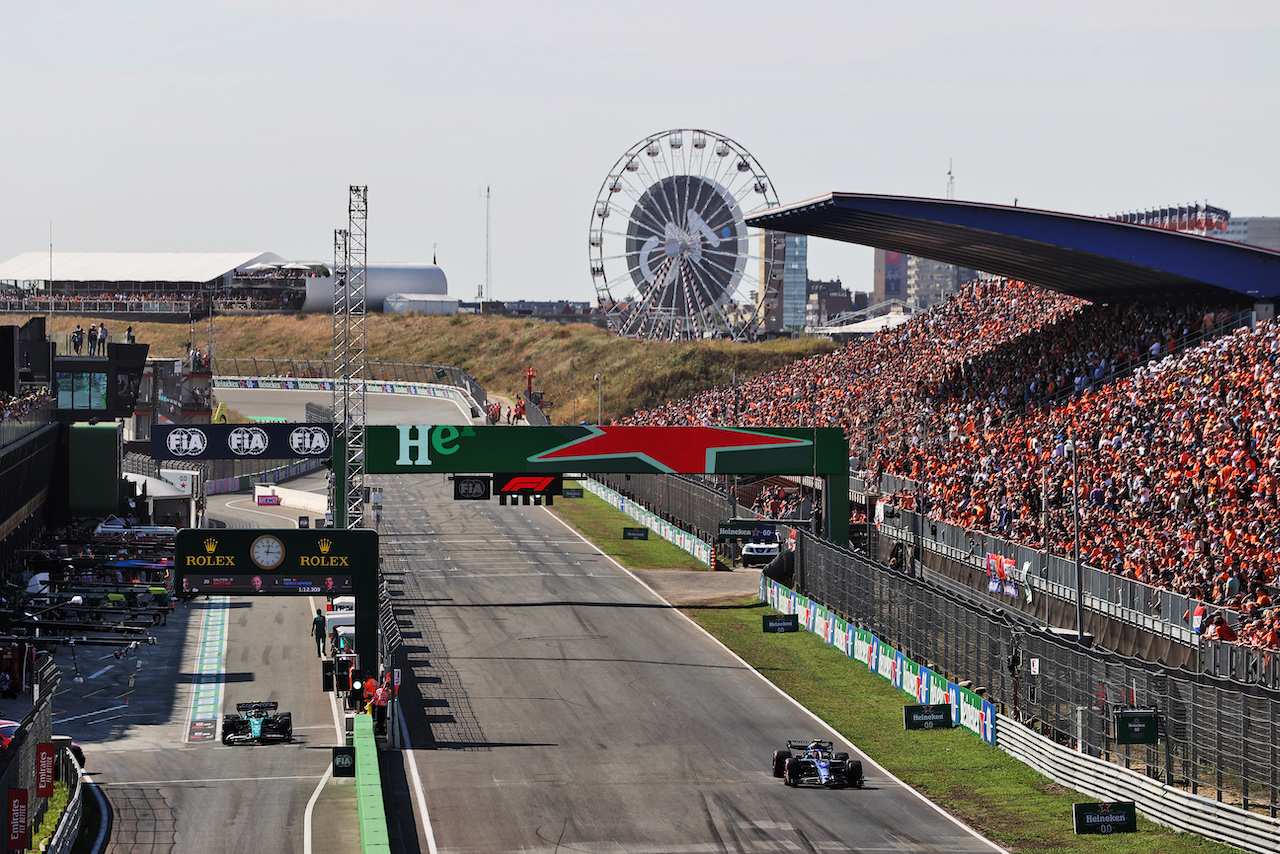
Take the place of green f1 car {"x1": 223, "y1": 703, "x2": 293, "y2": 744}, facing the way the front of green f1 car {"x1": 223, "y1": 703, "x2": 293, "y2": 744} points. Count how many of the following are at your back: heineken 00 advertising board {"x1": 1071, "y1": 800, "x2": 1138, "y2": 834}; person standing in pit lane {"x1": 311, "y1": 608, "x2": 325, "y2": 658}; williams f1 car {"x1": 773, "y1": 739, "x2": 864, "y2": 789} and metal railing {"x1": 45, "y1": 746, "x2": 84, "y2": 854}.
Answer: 1

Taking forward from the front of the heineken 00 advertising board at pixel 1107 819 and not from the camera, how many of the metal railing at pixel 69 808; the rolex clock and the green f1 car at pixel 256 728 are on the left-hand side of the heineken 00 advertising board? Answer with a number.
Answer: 0

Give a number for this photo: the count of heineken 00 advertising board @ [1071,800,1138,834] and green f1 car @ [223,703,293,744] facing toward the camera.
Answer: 2

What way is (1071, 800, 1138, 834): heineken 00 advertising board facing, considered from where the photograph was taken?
facing the viewer

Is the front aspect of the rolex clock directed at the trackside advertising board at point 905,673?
no

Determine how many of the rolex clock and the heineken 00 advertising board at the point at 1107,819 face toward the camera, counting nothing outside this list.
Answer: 2

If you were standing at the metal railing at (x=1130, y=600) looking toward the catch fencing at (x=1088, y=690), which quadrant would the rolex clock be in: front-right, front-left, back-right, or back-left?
front-right

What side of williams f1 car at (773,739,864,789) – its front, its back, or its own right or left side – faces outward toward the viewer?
front

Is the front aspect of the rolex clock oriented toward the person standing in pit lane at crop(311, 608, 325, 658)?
no

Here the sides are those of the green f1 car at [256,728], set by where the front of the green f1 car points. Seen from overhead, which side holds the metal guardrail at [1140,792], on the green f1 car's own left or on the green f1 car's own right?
on the green f1 car's own left
